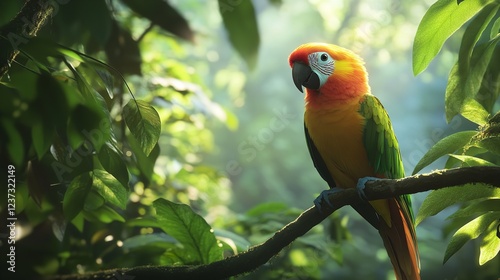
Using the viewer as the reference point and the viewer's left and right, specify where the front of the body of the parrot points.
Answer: facing the viewer and to the left of the viewer
